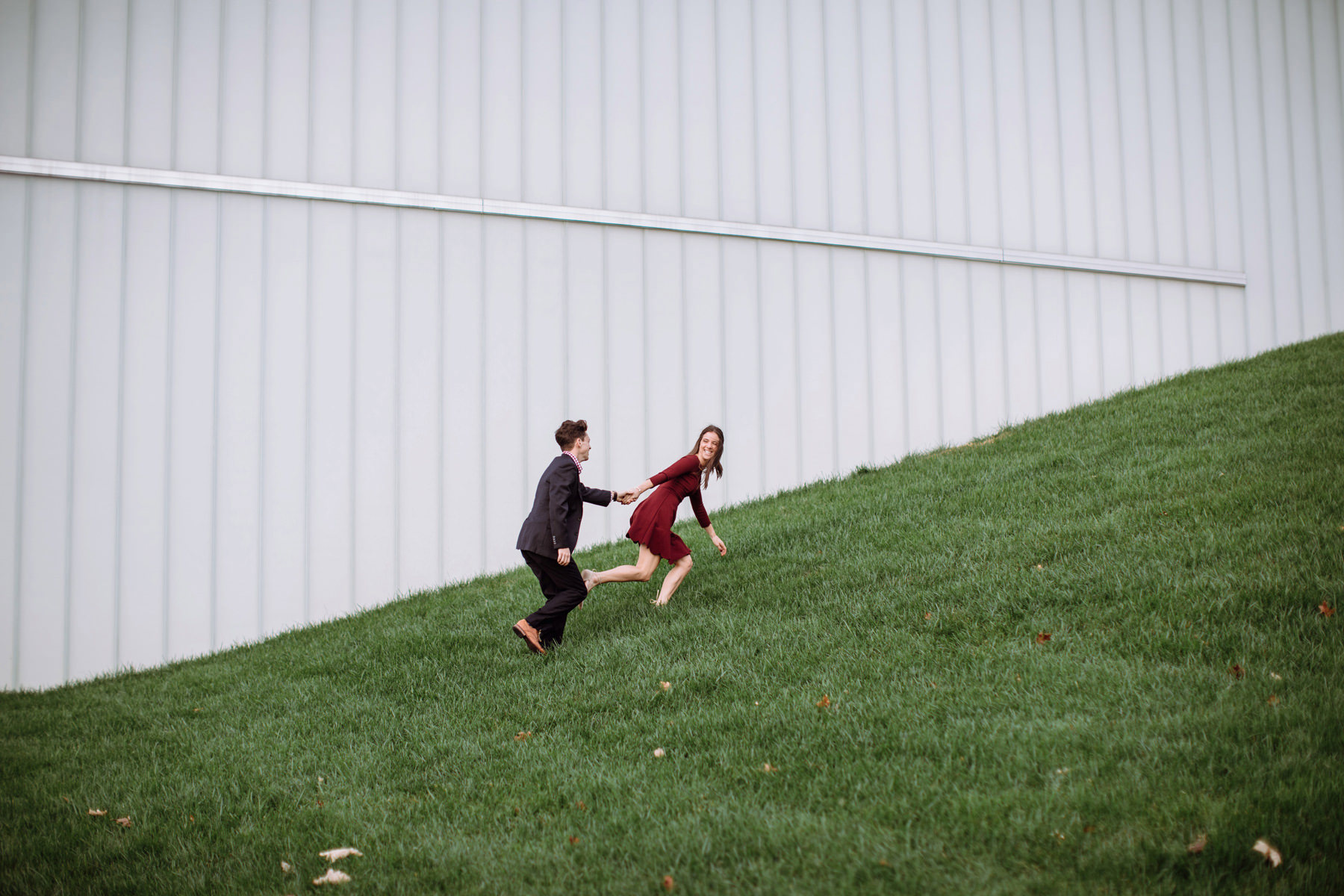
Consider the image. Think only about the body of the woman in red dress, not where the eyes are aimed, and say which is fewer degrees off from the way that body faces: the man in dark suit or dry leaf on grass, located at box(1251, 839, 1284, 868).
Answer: the dry leaf on grass

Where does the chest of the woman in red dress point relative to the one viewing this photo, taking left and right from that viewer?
facing to the right of the viewer

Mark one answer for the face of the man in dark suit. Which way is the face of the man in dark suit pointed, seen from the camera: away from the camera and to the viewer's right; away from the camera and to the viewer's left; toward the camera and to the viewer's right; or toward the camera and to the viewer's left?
away from the camera and to the viewer's right

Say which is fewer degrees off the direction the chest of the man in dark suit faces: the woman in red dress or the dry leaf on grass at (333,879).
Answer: the woman in red dress

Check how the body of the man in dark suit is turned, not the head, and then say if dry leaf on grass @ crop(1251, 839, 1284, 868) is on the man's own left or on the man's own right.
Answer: on the man's own right

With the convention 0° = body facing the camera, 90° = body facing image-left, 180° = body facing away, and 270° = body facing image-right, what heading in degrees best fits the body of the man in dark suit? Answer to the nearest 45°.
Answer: approximately 270°
